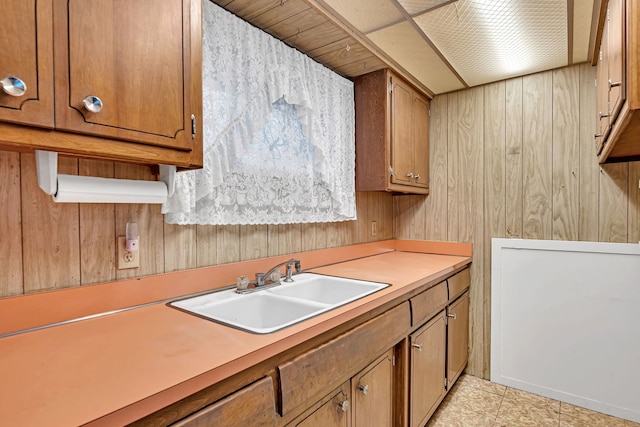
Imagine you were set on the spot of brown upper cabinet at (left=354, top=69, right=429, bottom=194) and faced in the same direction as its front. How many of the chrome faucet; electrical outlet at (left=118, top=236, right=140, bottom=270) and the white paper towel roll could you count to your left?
0

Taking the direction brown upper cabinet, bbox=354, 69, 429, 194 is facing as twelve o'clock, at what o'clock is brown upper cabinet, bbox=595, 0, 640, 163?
brown upper cabinet, bbox=595, 0, 640, 163 is roughly at 12 o'clock from brown upper cabinet, bbox=354, 69, 429, 194.

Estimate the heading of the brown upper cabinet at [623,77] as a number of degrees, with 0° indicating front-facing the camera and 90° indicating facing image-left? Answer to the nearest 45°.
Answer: approximately 90°

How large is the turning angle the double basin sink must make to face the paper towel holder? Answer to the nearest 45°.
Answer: approximately 90° to its right

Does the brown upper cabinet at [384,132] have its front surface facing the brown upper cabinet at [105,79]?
no

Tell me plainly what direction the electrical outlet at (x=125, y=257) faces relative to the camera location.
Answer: facing the viewer

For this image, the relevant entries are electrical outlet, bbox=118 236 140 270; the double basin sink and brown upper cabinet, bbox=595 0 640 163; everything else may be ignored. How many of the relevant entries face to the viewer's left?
1

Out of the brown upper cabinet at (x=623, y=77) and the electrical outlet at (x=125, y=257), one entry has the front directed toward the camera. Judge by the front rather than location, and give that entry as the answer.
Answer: the electrical outlet

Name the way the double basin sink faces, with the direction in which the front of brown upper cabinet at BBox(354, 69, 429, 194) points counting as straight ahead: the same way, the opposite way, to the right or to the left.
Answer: the same way

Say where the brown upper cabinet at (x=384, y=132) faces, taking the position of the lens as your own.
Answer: facing the viewer and to the right of the viewer

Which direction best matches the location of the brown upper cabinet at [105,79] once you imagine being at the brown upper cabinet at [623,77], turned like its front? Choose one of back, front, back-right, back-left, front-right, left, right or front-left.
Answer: front-left

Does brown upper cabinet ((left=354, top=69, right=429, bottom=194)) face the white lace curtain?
no

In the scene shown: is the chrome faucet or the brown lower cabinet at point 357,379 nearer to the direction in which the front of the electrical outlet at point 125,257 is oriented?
the brown lower cabinet

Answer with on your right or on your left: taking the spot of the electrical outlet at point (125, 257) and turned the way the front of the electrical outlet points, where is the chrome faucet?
on your left

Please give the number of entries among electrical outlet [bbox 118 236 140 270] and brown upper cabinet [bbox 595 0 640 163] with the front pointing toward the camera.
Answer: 1

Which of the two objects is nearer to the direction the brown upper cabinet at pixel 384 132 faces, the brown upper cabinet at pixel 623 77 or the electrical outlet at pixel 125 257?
the brown upper cabinet
